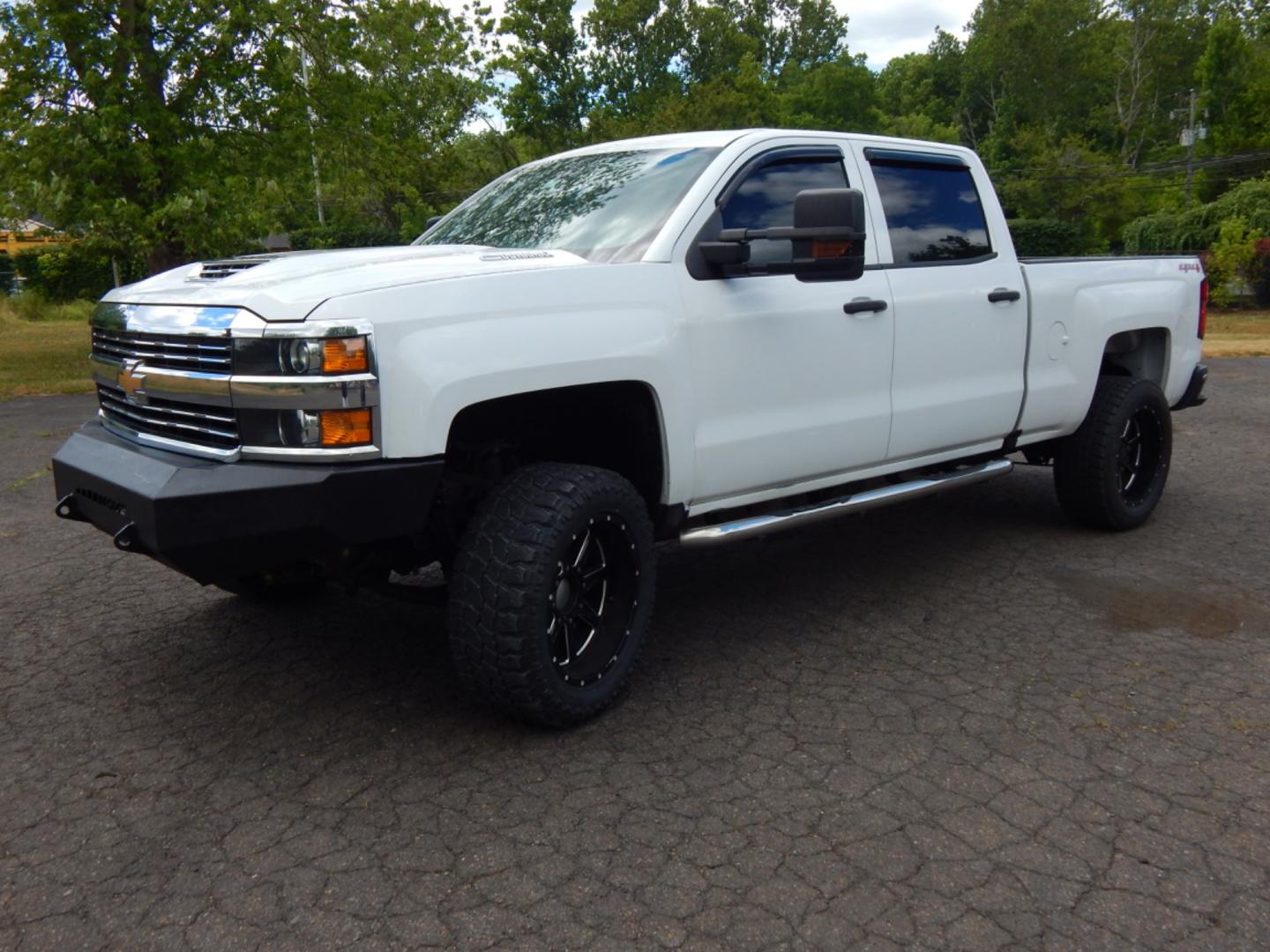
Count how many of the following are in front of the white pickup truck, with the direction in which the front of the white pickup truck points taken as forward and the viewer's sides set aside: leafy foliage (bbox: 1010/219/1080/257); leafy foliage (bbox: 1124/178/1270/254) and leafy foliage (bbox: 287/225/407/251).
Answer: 0

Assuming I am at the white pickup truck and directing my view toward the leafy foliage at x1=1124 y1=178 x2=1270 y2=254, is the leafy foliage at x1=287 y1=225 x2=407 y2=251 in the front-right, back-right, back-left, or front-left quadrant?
front-left

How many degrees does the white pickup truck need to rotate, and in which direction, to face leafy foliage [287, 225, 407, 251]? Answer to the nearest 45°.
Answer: approximately 135° to its right

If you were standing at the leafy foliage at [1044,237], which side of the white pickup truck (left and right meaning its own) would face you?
back

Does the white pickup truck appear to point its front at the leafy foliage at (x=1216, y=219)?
no

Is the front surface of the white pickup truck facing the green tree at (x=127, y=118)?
no

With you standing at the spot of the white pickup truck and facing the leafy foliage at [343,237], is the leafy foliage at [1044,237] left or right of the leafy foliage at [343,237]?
right
